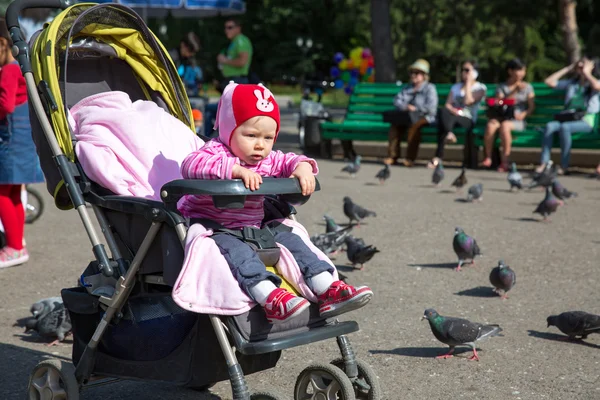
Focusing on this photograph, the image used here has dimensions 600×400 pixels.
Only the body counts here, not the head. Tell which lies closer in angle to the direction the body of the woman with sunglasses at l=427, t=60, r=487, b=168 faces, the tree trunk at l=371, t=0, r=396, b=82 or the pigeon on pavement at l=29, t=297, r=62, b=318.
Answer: the pigeon on pavement

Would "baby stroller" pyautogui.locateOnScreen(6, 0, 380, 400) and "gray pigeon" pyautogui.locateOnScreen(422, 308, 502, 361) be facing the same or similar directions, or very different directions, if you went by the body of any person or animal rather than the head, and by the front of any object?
very different directions

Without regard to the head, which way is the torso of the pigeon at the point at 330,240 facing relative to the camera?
to the viewer's left

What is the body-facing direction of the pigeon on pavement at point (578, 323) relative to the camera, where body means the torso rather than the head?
to the viewer's left

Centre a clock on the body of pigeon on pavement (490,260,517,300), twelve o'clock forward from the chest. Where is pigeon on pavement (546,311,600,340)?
pigeon on pavement (546,311,600,340) is roughly at 11 o'clock from pigeon on pavement (490,260,517,300).

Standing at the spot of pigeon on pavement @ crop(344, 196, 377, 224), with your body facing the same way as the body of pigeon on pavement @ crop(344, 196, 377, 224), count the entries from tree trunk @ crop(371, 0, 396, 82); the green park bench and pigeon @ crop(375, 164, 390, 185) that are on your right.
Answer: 3

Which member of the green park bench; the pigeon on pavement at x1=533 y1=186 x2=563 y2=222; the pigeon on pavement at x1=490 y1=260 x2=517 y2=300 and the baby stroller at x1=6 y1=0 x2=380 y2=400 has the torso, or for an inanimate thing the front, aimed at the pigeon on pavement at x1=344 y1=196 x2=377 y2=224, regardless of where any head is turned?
the green park bench

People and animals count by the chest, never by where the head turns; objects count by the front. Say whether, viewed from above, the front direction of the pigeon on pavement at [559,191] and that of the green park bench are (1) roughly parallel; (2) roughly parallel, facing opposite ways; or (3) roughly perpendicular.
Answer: roughly perpendicular
